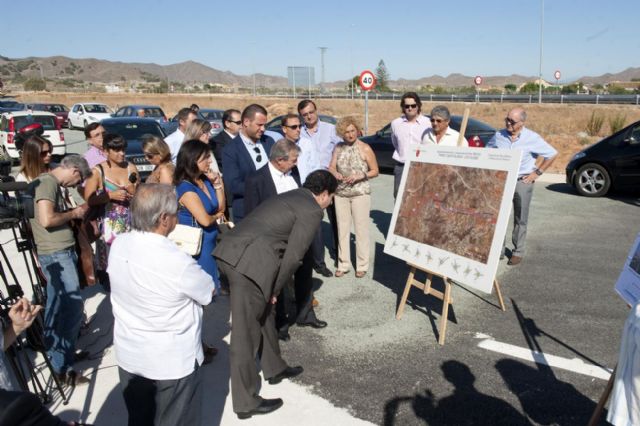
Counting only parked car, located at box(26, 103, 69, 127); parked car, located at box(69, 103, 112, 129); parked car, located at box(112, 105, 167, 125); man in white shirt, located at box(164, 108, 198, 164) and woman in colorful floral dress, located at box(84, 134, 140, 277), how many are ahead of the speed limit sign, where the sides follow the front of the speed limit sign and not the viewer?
2

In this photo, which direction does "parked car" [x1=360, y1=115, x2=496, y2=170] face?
to the viewer's left

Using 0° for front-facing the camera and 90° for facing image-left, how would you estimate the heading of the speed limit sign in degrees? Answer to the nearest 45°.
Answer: approximately 0°

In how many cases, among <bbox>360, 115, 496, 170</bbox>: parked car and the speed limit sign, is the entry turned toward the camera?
1

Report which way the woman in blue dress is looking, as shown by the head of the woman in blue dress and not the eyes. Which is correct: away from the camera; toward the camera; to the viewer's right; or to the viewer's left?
to the viewer's right

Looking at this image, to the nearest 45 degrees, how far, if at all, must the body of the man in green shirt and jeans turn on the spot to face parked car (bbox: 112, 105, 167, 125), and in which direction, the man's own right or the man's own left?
approximately 90° to the man's own left

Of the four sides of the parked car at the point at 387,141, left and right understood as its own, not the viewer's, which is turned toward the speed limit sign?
right

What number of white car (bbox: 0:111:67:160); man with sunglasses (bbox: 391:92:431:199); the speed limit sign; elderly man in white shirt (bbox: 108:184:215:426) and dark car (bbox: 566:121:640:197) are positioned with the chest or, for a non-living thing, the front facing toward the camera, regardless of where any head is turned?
2

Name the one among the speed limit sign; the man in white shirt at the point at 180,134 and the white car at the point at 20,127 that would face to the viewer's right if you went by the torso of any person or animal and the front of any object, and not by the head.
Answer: the man in white shirt
